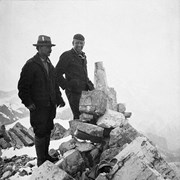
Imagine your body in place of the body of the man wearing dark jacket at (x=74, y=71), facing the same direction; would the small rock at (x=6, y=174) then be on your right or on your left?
on your right

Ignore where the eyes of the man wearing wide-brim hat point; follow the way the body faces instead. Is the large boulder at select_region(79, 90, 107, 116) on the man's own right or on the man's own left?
on the man's own left

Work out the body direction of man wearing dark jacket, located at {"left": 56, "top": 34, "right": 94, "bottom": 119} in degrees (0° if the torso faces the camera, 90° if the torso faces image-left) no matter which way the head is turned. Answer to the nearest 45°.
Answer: approximately 315°

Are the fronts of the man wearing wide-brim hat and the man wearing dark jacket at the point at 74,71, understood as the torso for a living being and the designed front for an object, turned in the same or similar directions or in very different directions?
same or similar directions

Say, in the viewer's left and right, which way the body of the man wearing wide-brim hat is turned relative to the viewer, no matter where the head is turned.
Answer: facing the viewer and to the right of the viewer

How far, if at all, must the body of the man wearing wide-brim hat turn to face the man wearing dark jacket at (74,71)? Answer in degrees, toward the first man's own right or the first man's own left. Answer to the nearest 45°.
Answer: approximately 90° to the first man's own left

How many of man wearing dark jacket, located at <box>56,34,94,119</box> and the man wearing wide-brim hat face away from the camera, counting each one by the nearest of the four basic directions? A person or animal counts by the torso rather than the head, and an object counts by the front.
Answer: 0
